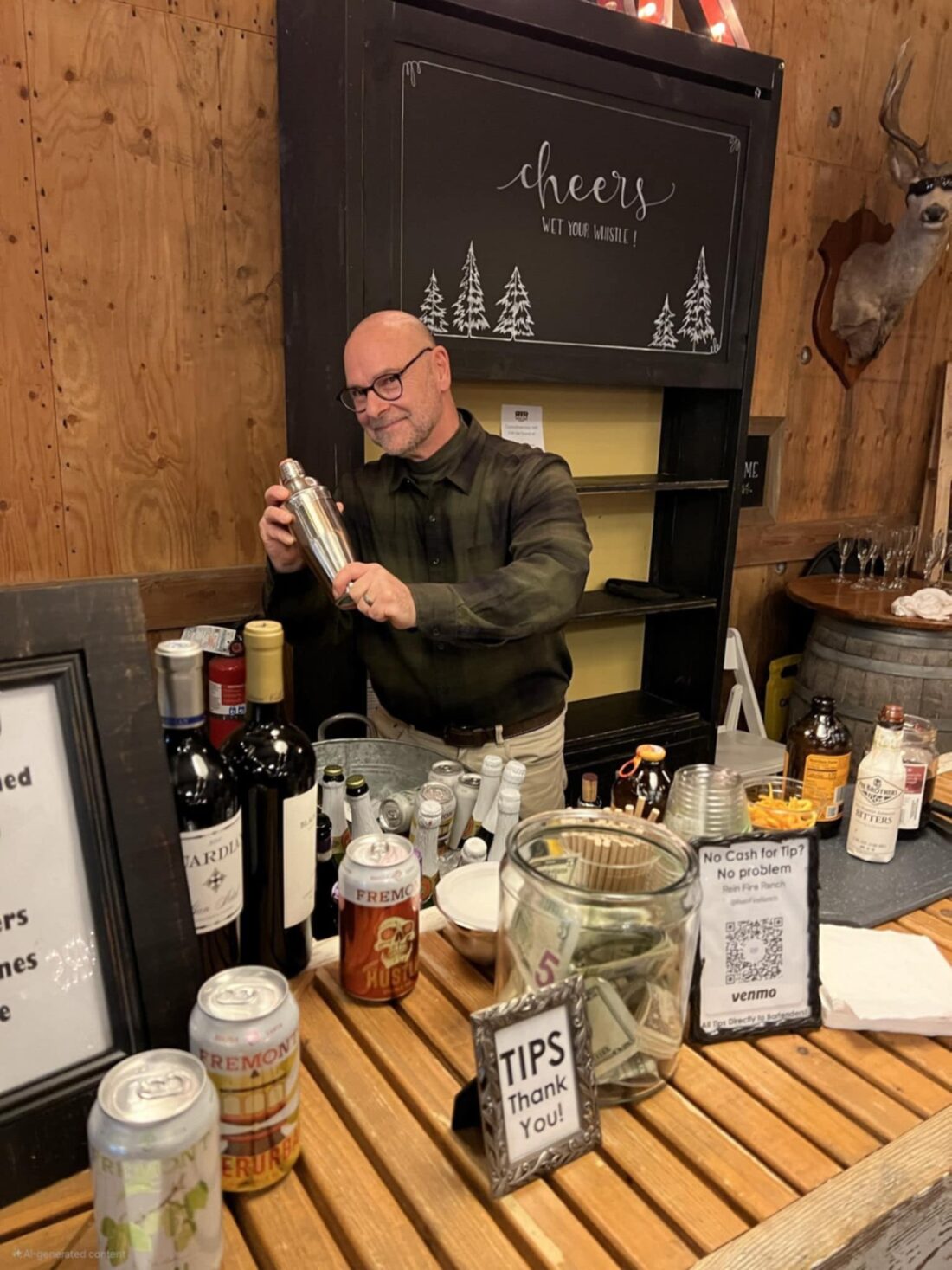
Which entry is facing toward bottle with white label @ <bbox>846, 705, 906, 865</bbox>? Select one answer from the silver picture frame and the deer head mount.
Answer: the deer head mount

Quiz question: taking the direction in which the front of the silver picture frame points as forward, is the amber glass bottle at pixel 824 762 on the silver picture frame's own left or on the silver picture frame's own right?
on the silver picture frame's own left

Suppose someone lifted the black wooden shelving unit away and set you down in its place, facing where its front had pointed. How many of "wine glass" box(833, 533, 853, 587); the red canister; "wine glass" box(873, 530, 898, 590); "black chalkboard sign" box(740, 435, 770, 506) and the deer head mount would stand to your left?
4

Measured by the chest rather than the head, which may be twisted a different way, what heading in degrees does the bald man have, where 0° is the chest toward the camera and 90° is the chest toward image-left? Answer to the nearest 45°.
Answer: approximately 45°

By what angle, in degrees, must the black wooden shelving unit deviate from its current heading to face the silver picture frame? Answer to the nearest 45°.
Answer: approximately 45° to its right

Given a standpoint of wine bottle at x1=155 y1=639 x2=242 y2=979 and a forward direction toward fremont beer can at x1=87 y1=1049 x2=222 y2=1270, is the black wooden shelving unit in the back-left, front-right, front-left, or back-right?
back-left

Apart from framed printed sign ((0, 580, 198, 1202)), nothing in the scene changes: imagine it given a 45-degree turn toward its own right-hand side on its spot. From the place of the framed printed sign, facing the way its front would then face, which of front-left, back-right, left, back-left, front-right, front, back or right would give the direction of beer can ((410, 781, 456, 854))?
back-left

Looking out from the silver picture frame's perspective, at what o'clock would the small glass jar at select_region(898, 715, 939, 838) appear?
The small glass jar is roughly at 9 o'clock from the silver picture frame.
